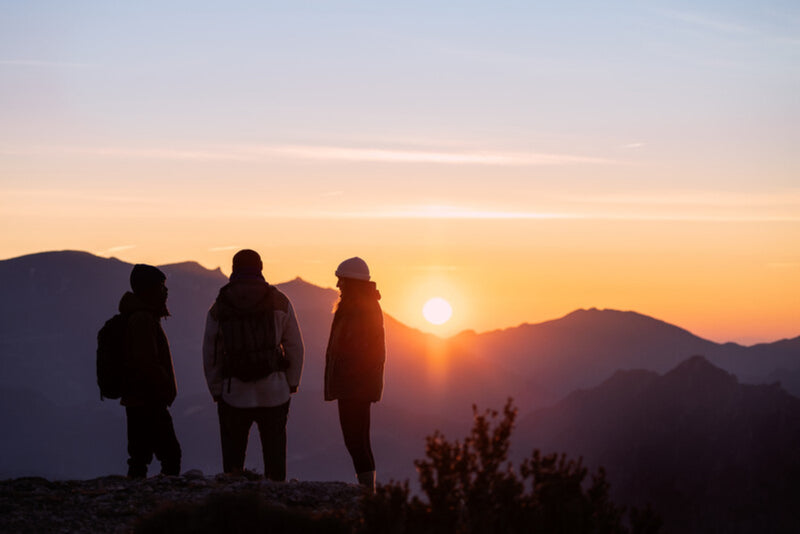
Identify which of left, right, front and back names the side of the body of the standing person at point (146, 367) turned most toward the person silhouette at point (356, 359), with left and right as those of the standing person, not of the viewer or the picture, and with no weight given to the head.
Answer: front

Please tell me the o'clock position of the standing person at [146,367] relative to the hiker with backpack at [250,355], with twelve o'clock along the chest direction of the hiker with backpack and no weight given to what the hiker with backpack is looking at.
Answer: The standing person is roughly at 10 o'clock from the hiker with backpack.

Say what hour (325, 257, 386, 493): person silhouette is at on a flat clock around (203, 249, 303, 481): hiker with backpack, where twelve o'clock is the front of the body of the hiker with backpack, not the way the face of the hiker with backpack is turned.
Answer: The person silhouette is roughly at 3 o'clock from the hiker with backpack.

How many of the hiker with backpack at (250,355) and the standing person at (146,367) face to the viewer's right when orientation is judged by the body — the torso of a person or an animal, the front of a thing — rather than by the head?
1

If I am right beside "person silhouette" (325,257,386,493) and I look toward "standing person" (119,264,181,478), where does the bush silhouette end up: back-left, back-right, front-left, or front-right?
back-left

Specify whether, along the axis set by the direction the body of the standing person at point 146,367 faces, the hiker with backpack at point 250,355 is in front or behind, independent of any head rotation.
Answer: in front

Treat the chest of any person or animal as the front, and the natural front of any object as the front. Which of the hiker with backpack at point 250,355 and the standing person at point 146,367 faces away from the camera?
the hiker with backpack

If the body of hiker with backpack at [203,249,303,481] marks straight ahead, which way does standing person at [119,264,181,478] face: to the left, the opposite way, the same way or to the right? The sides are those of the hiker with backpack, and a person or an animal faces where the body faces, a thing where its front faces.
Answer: to the right

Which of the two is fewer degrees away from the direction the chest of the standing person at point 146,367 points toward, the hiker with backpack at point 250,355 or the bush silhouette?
the hiker with backpack

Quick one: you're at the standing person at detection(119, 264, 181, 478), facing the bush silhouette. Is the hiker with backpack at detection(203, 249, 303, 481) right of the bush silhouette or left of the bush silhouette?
left

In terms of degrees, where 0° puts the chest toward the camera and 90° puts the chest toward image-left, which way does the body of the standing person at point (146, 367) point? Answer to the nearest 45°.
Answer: approximately 270°

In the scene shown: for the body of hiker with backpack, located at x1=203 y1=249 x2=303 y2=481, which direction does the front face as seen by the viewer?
away from the camera

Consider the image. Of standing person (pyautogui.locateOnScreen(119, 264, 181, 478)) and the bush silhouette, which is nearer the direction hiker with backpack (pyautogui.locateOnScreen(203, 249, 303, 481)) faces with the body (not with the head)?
the standing person

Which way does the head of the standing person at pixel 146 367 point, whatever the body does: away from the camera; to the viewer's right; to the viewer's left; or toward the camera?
to the viewer's right
